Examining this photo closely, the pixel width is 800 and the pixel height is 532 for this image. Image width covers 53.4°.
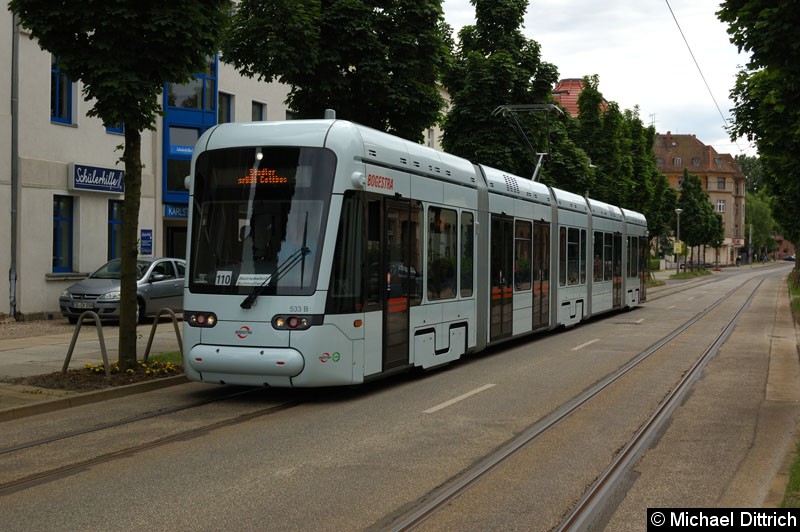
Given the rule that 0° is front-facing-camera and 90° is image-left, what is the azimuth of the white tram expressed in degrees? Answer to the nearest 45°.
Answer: approximately 45°

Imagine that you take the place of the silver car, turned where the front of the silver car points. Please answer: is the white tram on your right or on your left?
on your left

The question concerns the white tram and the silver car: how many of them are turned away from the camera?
0

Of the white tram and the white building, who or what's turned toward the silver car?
the white building

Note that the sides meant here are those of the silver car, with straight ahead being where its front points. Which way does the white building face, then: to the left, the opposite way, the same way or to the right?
to the left

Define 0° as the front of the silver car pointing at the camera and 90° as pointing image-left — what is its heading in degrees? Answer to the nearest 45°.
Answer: approximately 45°

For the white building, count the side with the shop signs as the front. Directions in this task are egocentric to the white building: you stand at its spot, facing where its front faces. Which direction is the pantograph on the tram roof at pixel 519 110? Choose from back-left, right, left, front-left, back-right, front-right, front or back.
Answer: front-left

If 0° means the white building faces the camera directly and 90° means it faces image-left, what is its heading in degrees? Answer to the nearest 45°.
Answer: approximately 315°

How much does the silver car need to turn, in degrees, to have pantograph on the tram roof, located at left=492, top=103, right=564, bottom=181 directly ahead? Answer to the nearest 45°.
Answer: approximately 135° to its left

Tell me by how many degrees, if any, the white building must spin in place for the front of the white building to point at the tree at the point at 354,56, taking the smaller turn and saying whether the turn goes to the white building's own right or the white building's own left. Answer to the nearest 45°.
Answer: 0° — it already faces it

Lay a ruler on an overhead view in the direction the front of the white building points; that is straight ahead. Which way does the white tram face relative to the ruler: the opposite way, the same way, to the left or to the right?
to the right
